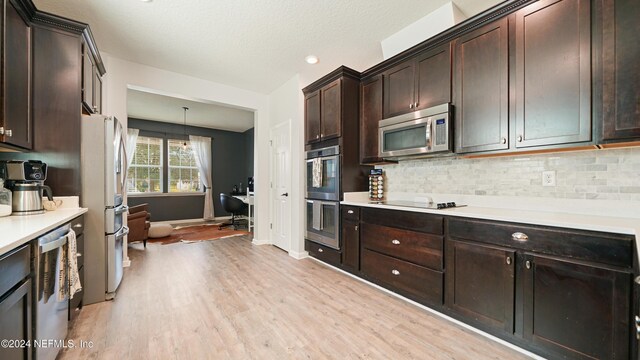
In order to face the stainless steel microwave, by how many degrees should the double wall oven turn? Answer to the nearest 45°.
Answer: approximately 90° to its left

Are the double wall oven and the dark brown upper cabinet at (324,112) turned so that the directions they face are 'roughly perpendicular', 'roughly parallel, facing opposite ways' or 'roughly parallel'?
roughly parallel

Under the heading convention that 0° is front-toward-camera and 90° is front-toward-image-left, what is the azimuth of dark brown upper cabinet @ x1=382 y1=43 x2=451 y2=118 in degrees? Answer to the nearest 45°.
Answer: approximately 45°

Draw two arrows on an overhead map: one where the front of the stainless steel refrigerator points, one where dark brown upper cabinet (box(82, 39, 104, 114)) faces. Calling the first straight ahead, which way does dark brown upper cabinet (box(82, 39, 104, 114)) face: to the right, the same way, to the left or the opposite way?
the same way

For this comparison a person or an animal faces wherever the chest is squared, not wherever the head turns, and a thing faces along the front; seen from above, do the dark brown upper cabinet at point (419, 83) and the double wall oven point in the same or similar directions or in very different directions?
same or similar directions

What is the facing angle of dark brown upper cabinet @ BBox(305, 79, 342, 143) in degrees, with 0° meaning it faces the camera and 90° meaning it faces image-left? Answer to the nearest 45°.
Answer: approximately 45°

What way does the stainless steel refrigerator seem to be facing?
to the viewer's right

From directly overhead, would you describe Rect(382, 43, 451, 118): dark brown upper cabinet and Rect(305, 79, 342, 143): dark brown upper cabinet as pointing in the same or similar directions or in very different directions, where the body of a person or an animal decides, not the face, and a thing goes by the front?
same or similar directions

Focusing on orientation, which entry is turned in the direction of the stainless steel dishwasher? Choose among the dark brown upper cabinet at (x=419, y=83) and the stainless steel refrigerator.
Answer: the dark brown upper cabinet

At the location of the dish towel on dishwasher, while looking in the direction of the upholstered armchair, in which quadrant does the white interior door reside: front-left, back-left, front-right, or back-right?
front-right

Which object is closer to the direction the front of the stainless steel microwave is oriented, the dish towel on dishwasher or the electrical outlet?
the dish towel on dishwasher

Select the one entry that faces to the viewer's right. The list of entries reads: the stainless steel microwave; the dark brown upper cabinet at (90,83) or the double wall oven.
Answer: the dark brown upper cabinet

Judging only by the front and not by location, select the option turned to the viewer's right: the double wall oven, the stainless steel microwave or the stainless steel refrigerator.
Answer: the stainless steel refrigerator

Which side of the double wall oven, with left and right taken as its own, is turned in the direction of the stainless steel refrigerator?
front

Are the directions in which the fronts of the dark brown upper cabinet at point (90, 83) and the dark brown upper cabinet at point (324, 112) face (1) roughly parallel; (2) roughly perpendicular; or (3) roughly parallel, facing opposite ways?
roughly parallel, facing opposite ways

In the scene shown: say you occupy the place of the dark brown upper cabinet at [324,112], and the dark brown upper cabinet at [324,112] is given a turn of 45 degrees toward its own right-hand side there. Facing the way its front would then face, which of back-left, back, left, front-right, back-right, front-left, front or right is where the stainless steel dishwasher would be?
front-left
